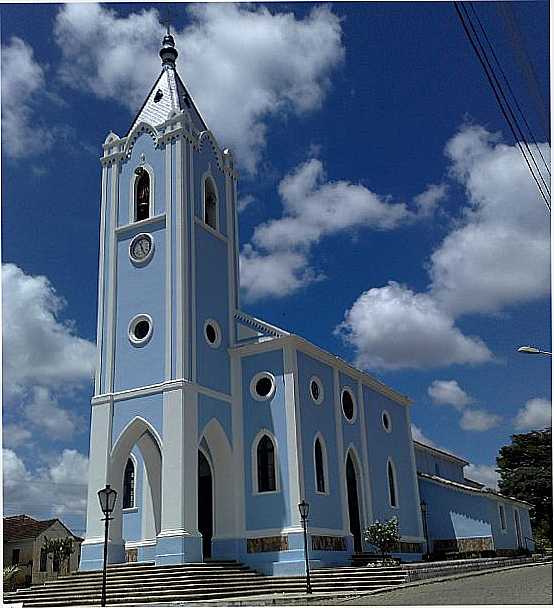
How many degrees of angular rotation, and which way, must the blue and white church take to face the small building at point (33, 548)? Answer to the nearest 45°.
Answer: approximately 90° to its right

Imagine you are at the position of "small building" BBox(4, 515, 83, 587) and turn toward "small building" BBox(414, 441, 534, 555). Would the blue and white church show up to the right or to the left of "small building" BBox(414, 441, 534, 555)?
right

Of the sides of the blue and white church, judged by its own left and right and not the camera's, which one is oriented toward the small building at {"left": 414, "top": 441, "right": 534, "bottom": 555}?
back

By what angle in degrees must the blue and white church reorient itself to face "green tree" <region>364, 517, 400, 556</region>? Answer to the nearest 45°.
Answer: approximately 135° to its left

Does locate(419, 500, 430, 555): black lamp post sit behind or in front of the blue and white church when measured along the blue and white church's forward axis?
behind

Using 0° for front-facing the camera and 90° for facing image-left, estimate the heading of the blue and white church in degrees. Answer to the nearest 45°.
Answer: approximately 45°

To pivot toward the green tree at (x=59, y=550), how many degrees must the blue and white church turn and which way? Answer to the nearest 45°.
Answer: approximately 90° to its right
